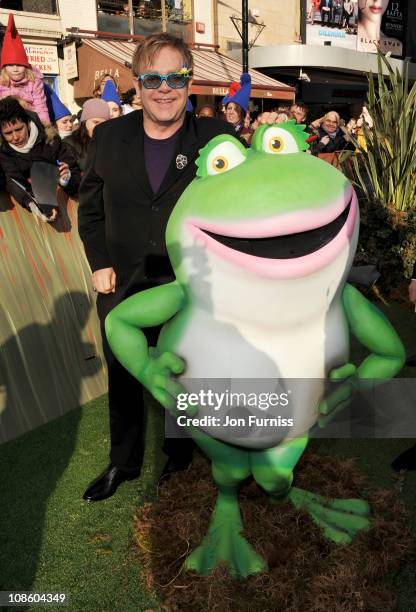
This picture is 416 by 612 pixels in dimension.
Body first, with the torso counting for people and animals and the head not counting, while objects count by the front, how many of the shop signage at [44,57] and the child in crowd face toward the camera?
2

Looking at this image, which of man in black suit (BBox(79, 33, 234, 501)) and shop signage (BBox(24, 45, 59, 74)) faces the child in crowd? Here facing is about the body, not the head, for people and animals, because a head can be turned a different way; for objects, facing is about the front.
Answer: the shop signage

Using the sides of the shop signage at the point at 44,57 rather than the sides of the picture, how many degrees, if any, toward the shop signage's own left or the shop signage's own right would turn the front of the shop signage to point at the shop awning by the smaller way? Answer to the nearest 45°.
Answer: approximately 90° to the shop signage's own left

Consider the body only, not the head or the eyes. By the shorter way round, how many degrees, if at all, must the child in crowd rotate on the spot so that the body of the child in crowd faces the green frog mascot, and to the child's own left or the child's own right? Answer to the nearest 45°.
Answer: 0° — they already face them

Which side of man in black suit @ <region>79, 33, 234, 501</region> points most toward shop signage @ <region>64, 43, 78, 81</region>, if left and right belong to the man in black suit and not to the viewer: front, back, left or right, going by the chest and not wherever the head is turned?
back

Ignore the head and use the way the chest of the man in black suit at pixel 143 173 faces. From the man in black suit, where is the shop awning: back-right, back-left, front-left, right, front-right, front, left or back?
back
